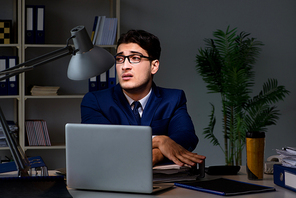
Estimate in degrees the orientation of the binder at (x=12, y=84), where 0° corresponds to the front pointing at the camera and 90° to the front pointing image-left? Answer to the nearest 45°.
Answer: approximately 0°

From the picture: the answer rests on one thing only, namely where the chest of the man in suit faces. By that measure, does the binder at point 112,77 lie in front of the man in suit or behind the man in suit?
behind

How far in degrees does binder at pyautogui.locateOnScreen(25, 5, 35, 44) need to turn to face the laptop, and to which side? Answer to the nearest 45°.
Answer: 0° — it already faces it

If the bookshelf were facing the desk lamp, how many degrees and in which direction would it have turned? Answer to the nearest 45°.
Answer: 0° — it already faces it
